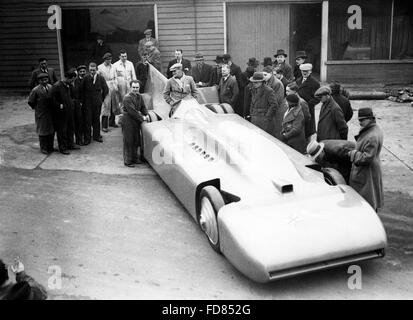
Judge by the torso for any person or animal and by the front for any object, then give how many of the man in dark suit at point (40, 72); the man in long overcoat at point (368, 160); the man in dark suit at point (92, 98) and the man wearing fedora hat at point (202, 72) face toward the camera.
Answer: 3

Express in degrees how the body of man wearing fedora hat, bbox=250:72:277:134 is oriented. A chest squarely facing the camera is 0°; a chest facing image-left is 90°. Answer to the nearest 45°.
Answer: approximately 45°

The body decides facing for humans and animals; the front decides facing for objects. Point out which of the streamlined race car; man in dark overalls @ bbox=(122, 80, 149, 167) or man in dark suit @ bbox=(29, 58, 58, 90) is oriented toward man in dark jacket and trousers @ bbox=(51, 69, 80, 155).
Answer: the man in dark suit

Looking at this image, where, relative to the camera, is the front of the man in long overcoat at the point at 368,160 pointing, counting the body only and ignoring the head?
to the viewer's left

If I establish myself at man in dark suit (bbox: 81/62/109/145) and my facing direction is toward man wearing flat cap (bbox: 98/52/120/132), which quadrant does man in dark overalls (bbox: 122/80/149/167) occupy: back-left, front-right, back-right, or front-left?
back-right

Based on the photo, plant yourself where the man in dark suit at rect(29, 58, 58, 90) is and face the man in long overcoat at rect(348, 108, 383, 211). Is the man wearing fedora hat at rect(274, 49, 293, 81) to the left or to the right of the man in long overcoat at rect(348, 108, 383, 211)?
left

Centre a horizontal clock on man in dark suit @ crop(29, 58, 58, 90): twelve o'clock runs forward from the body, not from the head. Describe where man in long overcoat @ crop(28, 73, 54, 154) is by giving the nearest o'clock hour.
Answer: The man in long overcoat is roughly at 12 o'clock from the man in dark suit.

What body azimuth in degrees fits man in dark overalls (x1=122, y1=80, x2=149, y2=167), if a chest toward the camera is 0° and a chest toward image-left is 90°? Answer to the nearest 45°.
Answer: approximately 315°

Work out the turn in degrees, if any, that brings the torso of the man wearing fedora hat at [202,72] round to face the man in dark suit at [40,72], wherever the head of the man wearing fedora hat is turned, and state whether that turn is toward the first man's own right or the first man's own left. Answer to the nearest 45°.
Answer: approximately 90° to the first man's own right
